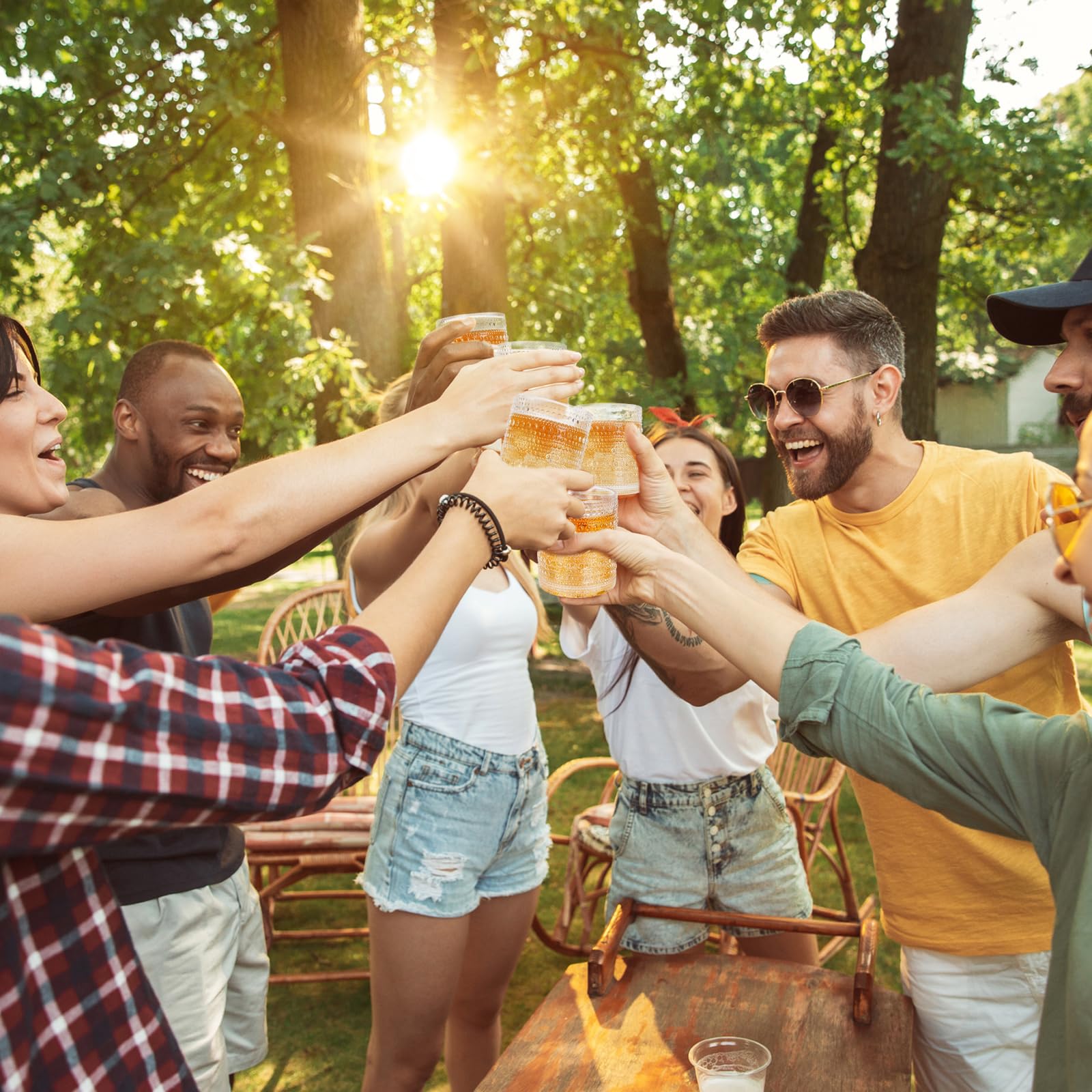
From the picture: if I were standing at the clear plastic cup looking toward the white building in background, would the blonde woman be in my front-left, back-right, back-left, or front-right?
front-left

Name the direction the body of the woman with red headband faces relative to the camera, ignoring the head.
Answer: toward the camera

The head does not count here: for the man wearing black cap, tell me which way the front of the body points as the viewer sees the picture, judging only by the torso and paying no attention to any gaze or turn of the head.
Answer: to the viewer's left

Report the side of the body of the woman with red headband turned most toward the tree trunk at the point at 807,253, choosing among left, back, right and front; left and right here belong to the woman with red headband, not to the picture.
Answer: back

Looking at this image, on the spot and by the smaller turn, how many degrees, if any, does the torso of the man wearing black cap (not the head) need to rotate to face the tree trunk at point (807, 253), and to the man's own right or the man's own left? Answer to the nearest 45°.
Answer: approximately 90° to the man's own right

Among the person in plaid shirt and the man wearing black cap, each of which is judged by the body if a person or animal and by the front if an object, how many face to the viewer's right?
1

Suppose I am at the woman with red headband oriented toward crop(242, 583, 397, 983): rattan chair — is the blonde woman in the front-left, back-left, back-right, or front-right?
front-left

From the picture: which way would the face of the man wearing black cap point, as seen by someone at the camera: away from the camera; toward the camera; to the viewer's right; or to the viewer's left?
to the viewer's left

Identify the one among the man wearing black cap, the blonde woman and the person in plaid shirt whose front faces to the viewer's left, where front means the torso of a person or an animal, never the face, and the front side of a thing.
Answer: the man wearing black cap

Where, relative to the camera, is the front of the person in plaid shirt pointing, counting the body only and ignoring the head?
to the viewer's right

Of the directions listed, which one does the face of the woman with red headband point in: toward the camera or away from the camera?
toward the camera

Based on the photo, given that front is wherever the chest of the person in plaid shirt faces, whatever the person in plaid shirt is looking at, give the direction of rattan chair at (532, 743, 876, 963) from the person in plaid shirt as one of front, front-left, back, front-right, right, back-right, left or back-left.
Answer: front-left

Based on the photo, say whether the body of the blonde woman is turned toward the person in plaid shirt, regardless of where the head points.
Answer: no

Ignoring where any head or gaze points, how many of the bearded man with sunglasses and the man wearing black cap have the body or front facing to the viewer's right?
0

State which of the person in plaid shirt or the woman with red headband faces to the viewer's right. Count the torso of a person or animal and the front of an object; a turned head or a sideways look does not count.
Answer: the person in plaid shirt
